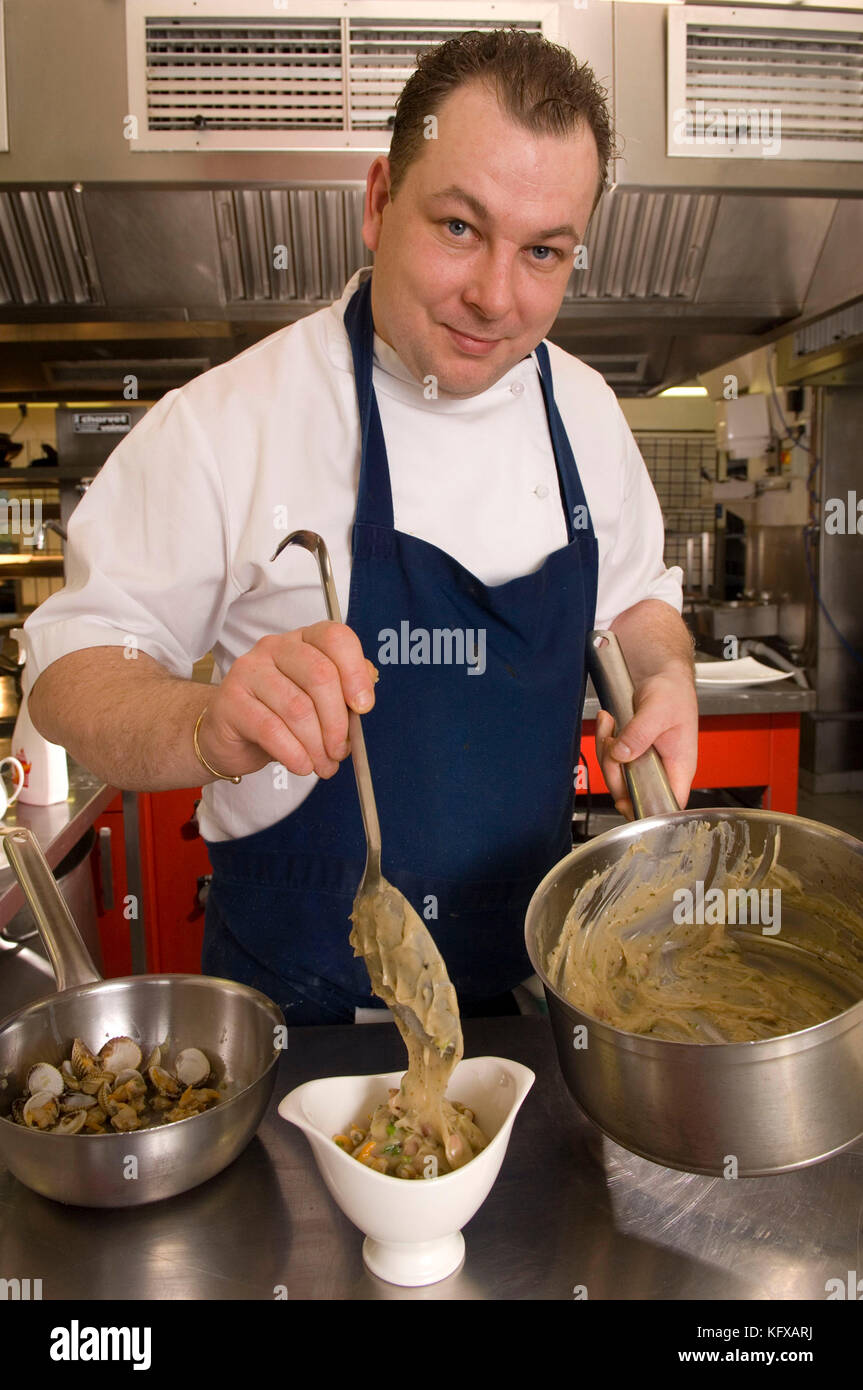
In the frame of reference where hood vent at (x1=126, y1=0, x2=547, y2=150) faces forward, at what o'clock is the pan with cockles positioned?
The pan with cockles is roughly at 12 o'clock from the hood vent.

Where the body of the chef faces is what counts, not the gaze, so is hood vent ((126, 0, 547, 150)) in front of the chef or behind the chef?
behind

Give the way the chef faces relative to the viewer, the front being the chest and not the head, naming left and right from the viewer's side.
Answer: facing the viewer and to the right of the viewer

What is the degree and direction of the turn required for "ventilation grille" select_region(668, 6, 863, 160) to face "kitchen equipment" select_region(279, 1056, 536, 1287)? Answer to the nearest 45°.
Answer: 0° — it already faces it

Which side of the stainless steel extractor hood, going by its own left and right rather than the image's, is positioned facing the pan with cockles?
front

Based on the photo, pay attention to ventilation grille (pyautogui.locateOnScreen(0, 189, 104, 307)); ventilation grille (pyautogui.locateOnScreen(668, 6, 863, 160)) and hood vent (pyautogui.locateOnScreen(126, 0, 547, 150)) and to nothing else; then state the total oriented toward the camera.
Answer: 3

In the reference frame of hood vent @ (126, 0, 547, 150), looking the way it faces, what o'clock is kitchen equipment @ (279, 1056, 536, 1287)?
The kitchen equipment is roughly at 12 o'clock from the hood vent.

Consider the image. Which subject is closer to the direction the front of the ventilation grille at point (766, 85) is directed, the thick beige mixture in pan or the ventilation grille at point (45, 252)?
the thick beige mixture in pan

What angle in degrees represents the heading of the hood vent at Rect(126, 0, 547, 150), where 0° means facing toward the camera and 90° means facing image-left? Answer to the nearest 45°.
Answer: approximately 0°

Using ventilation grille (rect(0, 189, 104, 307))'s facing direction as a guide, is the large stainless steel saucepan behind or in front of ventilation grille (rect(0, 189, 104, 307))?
in front

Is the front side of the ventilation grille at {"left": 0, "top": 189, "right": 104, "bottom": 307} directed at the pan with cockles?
yes

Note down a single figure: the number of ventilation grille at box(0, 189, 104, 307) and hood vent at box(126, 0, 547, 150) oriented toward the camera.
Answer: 2

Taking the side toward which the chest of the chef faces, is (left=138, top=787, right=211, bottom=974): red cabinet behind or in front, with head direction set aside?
behind
